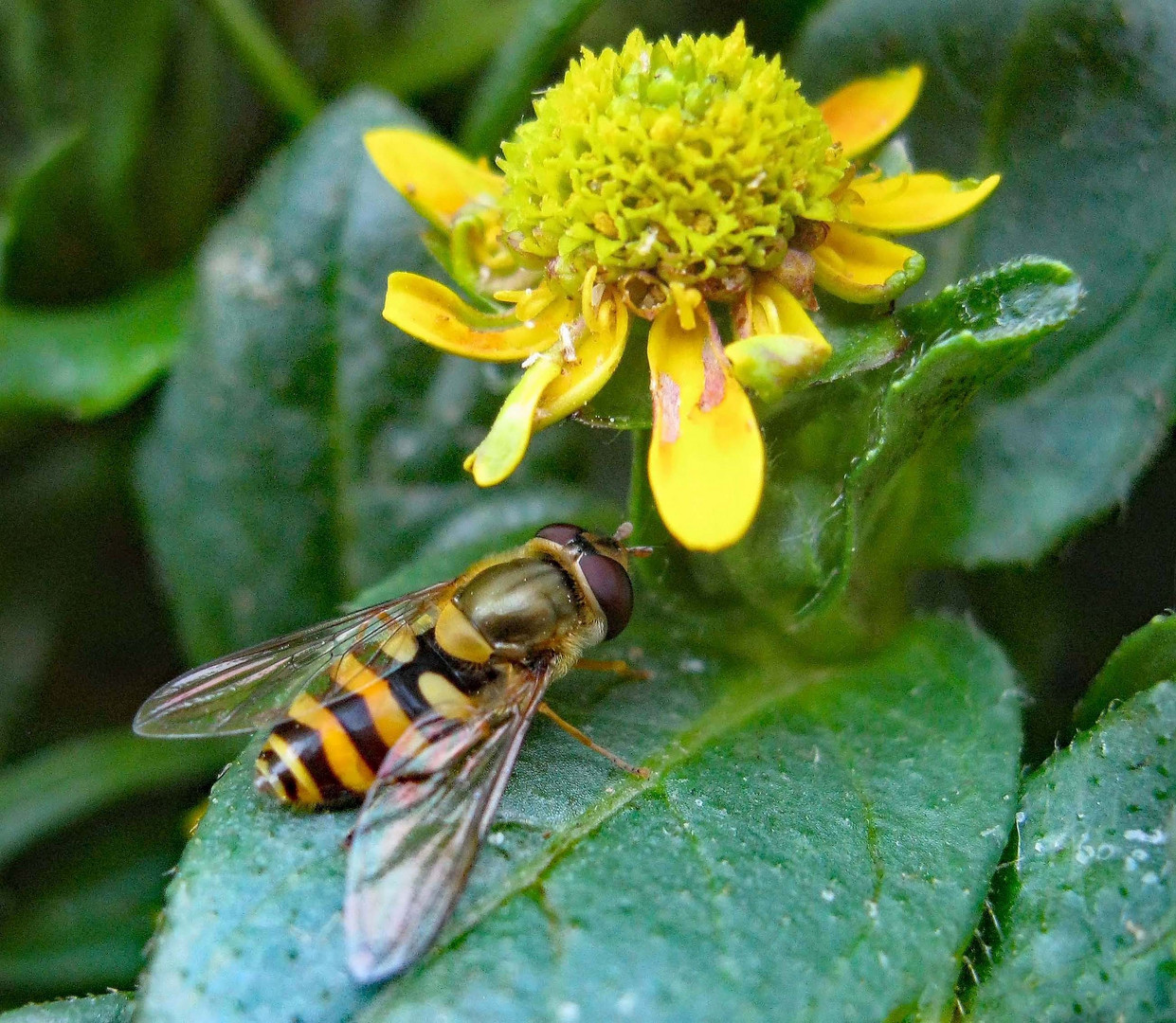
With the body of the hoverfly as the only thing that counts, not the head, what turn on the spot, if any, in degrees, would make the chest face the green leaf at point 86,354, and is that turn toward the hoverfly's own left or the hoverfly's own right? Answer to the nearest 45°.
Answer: approximately 45° to the hoverfly's own left

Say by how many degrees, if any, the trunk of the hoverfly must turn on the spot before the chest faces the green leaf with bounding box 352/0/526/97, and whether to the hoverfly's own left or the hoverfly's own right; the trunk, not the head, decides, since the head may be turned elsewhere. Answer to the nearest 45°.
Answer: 0° — it already faces it

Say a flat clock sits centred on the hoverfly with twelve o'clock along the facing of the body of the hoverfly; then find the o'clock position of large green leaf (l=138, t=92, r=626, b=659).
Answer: The large green leaf is roughly at 11 o'clock from the hoverfly.

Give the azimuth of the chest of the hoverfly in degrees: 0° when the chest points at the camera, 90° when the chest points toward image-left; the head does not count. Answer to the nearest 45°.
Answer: approximately 225°

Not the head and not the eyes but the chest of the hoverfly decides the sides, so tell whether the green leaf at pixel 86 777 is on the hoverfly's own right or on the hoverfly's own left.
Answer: on the hoverfly's own left

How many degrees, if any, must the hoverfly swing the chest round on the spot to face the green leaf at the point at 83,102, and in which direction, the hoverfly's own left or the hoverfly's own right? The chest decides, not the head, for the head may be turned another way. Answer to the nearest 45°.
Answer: approximately 45° to the hoverfly's own left
